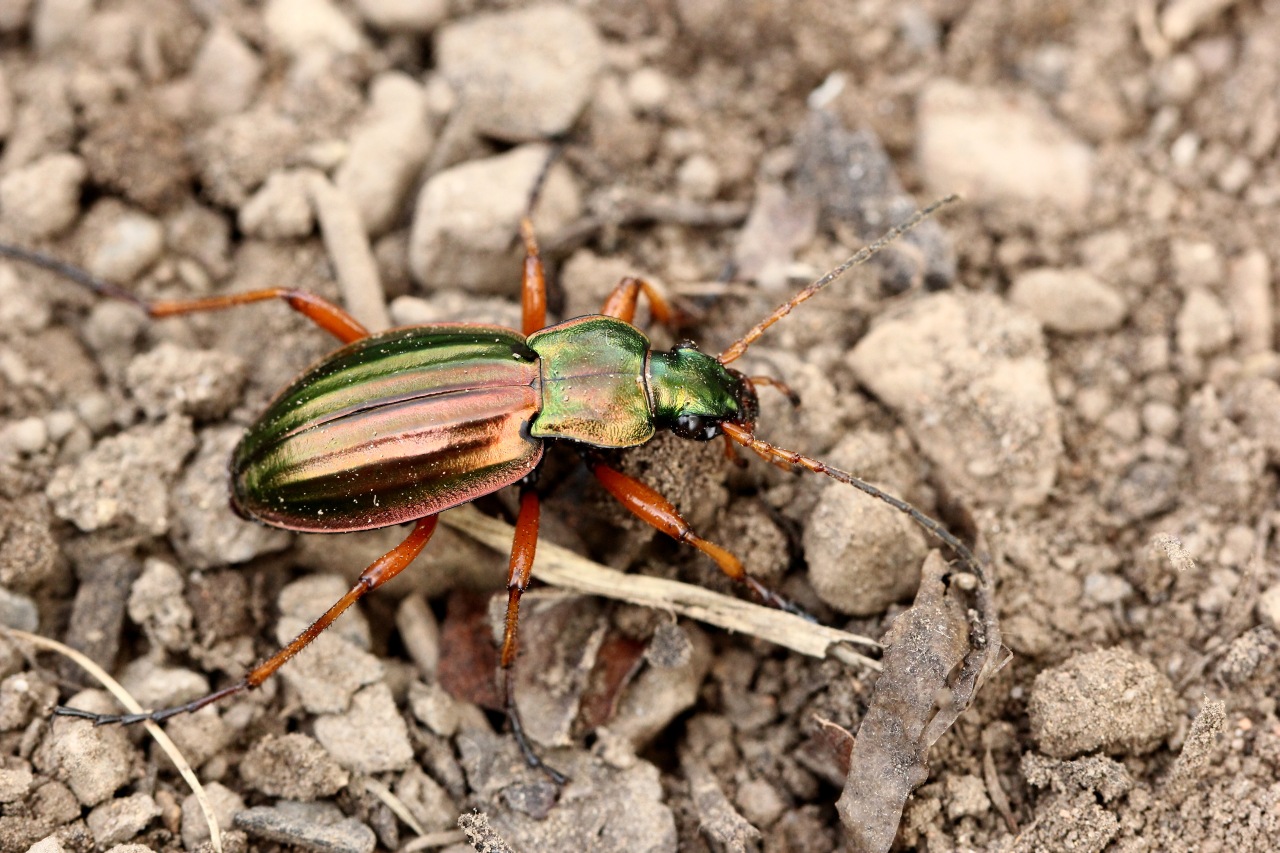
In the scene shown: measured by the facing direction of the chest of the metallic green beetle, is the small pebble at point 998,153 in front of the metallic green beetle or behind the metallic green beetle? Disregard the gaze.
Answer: in front

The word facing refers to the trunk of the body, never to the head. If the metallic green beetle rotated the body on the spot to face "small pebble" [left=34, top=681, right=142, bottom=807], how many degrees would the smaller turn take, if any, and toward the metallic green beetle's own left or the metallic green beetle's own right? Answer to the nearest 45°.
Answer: approximately 135° to the metallic green beetle's own right

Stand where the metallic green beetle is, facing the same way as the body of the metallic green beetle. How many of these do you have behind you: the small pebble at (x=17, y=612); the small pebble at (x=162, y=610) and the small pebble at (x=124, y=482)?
3

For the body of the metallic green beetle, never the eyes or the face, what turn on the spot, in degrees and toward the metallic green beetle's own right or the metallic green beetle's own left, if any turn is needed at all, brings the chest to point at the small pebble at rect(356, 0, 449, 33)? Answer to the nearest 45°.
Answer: approximately 90° to the metallic green beetle's own left

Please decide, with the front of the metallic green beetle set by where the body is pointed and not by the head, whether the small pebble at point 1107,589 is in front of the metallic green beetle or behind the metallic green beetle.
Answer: in front

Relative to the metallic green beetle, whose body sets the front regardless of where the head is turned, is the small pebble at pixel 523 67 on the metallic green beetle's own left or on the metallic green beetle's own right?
on the metallic green beetle's own left

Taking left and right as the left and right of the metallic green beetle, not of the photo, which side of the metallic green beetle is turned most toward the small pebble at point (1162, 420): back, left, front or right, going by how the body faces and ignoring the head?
front

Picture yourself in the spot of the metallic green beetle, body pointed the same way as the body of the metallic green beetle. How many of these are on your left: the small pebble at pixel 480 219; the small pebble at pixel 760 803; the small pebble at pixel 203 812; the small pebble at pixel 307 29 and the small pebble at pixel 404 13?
3

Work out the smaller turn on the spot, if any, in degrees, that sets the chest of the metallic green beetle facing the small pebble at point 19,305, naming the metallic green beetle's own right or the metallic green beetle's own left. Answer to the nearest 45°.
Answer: approximately 135° to the metallic green beetle's own left

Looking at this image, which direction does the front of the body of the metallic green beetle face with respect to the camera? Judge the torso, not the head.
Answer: to the viewer's right

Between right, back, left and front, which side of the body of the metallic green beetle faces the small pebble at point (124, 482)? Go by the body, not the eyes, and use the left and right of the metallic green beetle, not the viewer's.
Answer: back

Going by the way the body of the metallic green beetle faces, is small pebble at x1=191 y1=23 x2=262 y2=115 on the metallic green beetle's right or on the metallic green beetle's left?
on the metallic green beetle's left
